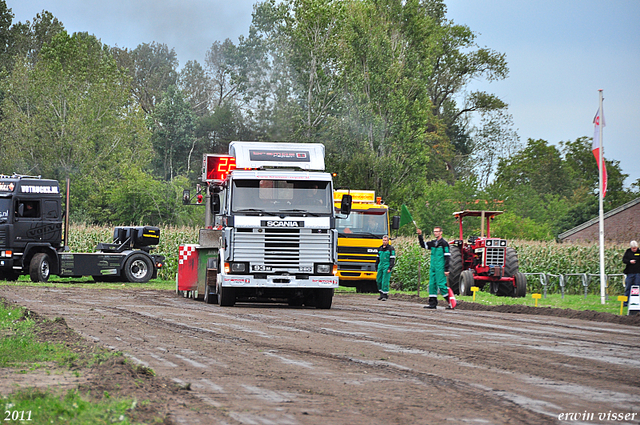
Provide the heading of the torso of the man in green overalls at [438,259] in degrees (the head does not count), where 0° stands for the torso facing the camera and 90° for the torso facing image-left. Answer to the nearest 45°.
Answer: approximately 45°

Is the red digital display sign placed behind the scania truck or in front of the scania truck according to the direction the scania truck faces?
behind

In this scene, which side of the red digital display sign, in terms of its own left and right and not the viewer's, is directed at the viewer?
front

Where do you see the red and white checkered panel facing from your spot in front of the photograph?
facing the viewer

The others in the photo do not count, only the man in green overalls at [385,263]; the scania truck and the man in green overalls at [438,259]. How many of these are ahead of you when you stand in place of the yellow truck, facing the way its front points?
3

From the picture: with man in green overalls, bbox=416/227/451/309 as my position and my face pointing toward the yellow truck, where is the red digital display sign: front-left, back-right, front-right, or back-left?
front-left

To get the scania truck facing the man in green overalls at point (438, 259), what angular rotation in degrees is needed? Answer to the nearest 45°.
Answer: approximately 90° to its left

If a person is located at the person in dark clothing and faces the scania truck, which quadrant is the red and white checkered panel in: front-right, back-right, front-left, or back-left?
front-right

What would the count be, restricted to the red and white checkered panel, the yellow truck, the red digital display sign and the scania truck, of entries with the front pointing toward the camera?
4

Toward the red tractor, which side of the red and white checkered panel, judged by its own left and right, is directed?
left

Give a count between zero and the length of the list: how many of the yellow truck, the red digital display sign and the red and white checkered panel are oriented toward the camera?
3

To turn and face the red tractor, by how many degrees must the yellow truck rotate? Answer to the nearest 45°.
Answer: approximately 45° to its left

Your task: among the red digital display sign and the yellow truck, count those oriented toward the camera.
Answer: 2
